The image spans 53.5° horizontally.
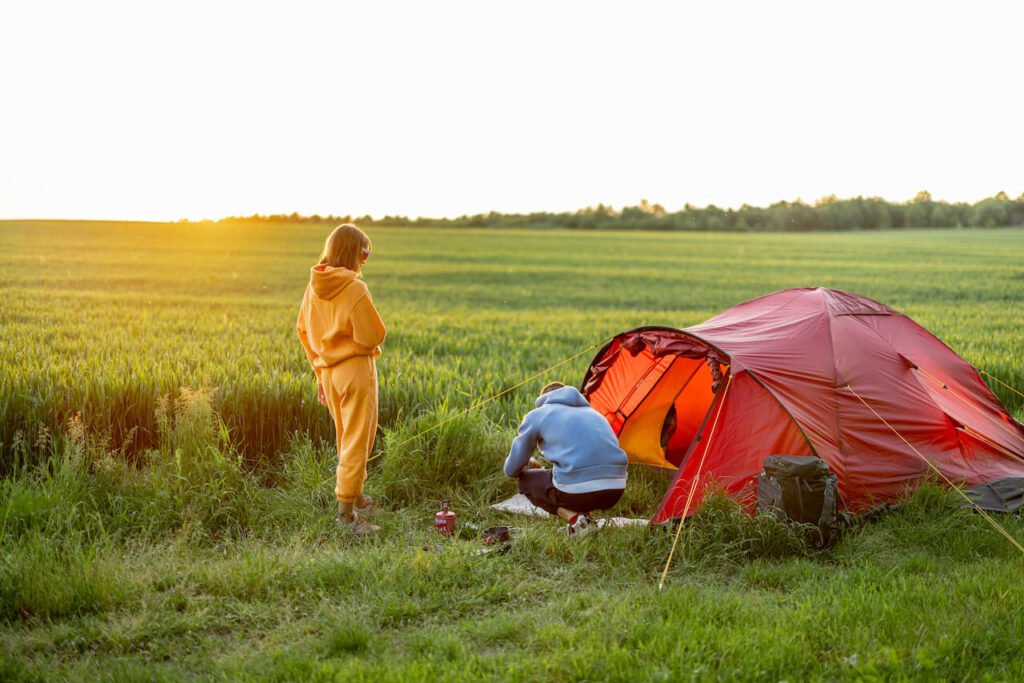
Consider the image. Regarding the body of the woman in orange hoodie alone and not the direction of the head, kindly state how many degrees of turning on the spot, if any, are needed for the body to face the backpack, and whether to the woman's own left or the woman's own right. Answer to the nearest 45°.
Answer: approximately 45° to the woman's own right

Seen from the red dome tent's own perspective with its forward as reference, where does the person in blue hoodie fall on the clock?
The person in blue hoodie is roughly at 12 o'clock from the red dome tent.

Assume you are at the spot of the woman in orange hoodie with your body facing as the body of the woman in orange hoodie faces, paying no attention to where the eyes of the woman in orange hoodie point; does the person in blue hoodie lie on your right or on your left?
on your right

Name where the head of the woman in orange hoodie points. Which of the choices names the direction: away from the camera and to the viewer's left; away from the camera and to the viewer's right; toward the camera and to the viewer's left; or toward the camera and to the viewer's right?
away from the camera and to the viewer's right

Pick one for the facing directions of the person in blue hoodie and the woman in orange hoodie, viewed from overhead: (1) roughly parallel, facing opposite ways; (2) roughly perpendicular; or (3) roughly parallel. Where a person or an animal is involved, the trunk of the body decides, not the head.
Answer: roughly perpendicular
